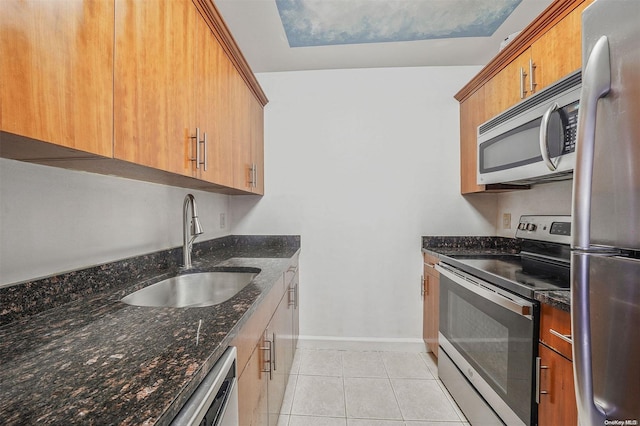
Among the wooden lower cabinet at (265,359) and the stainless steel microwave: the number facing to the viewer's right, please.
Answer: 1

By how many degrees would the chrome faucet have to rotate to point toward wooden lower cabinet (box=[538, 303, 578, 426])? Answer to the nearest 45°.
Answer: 0° — it already faces it

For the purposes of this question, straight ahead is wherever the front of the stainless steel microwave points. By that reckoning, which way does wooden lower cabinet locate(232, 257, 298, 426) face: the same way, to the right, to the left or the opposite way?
the opposite way

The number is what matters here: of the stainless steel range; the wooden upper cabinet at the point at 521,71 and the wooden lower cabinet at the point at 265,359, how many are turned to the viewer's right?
1

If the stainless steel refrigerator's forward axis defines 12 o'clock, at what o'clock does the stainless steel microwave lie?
The stainless steel microwave is roughly at 4 o'clock from the stainless steel refrigerator.

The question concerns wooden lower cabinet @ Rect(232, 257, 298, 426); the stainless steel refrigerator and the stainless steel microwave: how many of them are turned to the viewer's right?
1

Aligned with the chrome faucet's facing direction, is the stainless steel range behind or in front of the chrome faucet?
in front

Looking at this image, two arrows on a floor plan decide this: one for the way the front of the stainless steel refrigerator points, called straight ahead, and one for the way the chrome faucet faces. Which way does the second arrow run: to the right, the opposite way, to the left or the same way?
the opposite way

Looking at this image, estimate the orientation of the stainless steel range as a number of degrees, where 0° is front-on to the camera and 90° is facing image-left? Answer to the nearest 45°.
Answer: approximately 45°

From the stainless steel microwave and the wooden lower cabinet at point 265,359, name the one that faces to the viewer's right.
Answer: the wooden lower cabinet

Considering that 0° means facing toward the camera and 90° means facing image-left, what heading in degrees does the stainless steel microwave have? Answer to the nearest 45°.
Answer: approximately 45°

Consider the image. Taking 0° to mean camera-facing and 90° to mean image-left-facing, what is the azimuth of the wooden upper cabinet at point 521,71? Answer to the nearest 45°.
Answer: approximately 45°
